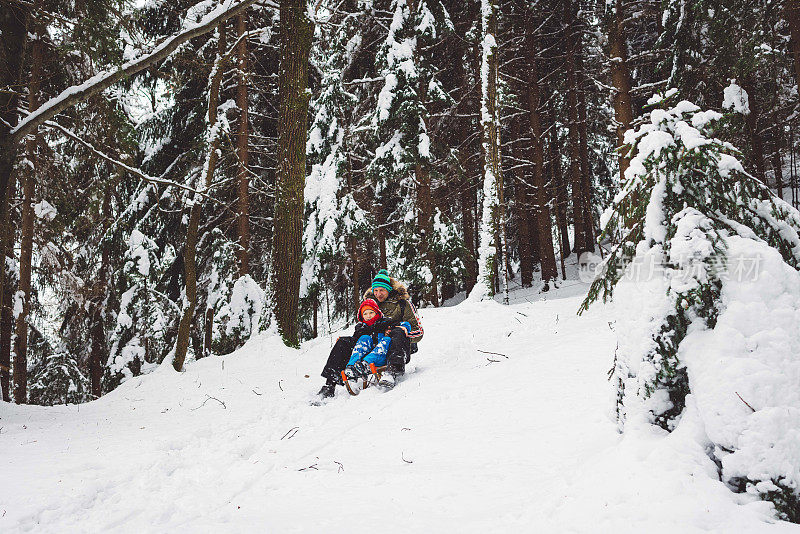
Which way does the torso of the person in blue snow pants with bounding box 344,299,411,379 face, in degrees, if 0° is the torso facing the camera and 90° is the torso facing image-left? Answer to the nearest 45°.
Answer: approximately 45°

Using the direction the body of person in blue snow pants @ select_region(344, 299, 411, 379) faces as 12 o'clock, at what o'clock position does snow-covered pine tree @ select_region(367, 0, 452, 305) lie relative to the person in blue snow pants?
The snow-covered pine tree is roughly at 5 o'clock from the person in blue snow pants.

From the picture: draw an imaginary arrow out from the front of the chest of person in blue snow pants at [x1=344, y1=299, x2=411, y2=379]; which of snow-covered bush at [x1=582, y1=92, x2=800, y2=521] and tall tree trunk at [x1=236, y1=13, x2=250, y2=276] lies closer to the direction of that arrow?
the snow-covered bush

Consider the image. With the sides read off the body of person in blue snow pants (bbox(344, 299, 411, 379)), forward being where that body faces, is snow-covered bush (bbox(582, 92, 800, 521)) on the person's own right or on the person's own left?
on the person's own left

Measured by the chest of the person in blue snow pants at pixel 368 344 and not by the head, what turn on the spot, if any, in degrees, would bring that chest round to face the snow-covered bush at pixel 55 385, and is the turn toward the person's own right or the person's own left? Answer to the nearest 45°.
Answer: approximately 90° to the person's own right

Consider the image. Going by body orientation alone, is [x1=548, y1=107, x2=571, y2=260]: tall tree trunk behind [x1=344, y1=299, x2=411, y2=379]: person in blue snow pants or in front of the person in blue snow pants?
behind

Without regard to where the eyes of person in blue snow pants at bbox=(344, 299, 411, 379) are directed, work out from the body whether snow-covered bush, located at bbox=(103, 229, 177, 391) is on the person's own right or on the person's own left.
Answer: on the person's own right

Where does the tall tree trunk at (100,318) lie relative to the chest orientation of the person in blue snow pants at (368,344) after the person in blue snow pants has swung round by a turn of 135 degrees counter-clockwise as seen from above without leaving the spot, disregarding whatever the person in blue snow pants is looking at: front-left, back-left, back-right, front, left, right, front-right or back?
back-left

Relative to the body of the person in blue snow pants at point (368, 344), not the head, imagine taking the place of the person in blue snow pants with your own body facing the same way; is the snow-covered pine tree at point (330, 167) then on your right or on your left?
on your right

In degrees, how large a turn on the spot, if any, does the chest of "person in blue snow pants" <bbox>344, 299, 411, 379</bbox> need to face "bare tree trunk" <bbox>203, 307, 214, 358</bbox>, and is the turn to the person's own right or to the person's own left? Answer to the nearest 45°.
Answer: approximately 90° to the person's own right

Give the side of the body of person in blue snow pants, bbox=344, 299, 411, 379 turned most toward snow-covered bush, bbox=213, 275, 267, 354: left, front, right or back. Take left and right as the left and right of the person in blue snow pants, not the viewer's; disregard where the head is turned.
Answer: right

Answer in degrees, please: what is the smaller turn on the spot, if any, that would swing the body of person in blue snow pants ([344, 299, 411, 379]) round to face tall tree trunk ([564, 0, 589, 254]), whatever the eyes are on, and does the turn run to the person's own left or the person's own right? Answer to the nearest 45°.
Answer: approximately 180°
